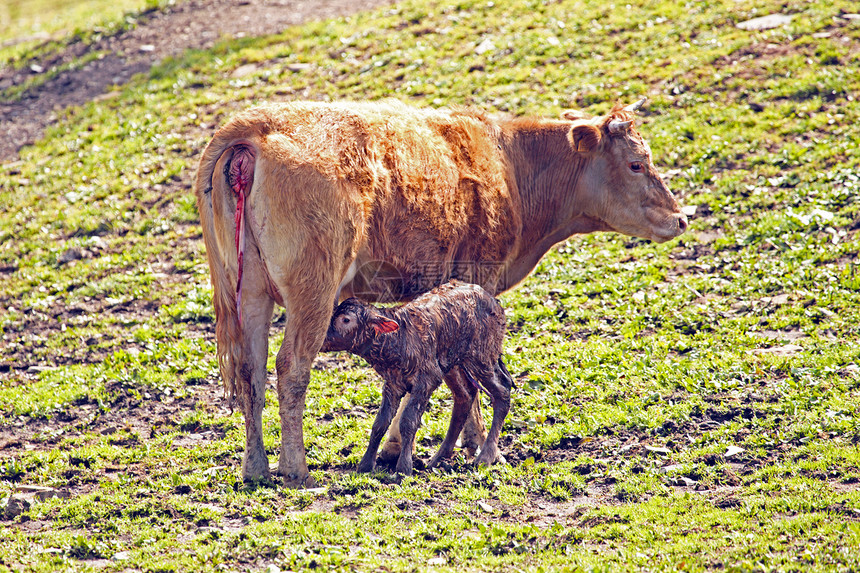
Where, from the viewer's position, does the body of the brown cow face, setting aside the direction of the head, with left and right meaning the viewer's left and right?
facing away from the viewer and to the right of the viewer
